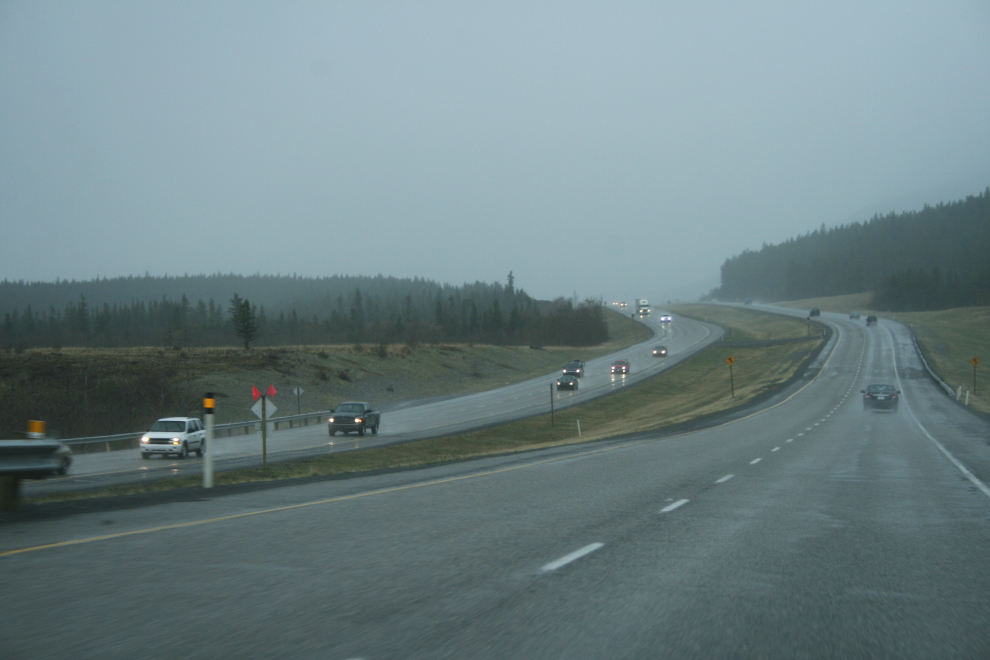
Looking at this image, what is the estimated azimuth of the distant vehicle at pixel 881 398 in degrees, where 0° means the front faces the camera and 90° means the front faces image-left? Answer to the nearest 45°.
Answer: approximately 180°

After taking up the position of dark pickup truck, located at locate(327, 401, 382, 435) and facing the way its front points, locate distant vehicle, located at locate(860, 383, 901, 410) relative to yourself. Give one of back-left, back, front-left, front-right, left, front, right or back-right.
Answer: back-left

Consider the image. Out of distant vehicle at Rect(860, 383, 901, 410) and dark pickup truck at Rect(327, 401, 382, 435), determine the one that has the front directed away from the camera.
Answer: the distant vehicle

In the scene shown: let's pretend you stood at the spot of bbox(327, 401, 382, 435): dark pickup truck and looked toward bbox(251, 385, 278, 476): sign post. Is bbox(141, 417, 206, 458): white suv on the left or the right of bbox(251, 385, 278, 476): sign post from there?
right

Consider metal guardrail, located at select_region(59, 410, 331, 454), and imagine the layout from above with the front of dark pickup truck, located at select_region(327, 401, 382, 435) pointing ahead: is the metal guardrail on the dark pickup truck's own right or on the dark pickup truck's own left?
on the dark pickup truck's own right

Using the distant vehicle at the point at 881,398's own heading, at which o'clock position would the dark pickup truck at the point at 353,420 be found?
The dark pickup truck is roughly at 8 o'clock from the distant vehicle.

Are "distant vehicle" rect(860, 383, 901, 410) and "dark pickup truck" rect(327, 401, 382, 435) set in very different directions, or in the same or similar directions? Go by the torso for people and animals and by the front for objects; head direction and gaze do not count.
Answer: very different directions

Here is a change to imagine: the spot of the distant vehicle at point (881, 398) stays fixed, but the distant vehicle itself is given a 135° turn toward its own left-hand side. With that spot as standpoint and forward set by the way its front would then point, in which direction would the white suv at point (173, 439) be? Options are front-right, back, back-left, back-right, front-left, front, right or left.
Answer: front

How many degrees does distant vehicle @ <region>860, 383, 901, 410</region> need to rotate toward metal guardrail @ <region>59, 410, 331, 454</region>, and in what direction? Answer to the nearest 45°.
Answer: approximately 135° to its left

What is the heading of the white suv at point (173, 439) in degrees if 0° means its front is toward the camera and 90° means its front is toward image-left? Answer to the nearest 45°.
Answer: approximately 45°

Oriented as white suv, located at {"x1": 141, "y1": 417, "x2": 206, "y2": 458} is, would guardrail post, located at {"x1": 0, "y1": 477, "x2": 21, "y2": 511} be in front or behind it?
in front

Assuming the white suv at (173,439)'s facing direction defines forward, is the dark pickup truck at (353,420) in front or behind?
behind
